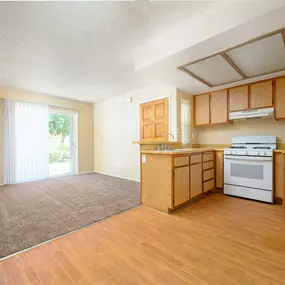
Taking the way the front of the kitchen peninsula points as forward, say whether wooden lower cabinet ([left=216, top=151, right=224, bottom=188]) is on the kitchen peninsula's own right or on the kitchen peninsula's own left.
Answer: on the kitchen peninsula's own left

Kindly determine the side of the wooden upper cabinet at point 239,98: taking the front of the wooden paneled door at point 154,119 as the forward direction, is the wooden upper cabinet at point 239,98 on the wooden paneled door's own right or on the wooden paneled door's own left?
on the wooden paneled door's own left

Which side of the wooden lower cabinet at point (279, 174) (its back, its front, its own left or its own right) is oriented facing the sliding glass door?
right

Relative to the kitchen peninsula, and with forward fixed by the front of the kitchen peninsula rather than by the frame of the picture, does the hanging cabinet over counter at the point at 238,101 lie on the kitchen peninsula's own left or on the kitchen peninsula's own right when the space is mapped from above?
on the kitchen peninsula's own left

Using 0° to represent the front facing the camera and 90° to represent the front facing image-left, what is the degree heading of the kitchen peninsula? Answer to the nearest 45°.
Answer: approximately 315°

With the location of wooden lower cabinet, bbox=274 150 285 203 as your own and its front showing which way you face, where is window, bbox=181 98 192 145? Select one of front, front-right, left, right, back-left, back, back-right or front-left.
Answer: right

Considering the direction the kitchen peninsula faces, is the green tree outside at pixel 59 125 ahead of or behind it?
behind

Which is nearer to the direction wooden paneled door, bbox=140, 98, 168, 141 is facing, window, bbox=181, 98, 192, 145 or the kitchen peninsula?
the kitchen peninsula

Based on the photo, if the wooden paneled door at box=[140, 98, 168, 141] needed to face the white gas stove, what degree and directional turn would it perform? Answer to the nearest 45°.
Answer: approximately 90° to its left

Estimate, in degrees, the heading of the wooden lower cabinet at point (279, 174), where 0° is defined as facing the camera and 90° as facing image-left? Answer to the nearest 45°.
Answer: approximately 0°
